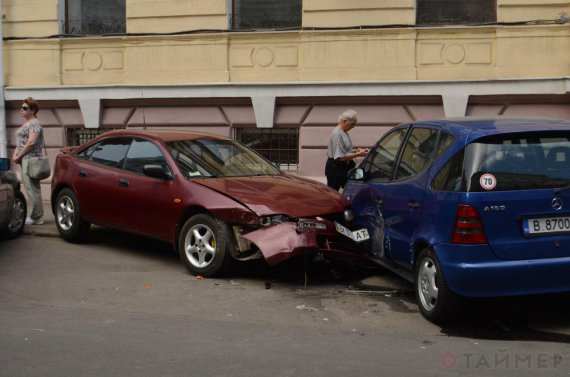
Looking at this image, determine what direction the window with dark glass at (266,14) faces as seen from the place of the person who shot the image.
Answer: facing the viewer

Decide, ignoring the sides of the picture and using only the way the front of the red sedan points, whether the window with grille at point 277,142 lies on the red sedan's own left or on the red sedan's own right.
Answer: on the red sedan's own left

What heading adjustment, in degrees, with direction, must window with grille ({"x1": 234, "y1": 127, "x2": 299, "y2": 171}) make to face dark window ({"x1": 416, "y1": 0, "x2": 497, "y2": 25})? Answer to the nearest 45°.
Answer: approximately 90° to its left

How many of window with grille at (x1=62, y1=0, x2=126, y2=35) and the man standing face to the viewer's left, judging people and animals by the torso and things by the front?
0

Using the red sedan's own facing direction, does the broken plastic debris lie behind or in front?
in front

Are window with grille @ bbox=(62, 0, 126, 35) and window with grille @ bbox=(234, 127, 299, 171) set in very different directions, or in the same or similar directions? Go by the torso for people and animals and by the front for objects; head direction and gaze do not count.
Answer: same or similar directions

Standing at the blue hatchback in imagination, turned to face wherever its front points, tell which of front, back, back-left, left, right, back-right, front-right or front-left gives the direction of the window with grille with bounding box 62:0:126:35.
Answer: front

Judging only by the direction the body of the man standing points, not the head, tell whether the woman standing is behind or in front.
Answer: behind

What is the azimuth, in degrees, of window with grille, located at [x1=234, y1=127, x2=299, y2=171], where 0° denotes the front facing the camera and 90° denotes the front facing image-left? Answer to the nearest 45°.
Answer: approximately 0°

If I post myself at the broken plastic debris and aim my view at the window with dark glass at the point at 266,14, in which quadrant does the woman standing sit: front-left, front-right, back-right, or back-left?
front-left

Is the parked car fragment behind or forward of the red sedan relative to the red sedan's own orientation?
behind

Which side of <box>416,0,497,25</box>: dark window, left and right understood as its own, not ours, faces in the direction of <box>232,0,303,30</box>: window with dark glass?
right

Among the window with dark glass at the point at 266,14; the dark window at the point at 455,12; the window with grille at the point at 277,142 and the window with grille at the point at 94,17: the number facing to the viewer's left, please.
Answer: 0

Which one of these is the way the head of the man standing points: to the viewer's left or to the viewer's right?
to the viewer's right

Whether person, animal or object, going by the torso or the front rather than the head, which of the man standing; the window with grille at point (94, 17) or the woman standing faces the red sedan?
the window with grille

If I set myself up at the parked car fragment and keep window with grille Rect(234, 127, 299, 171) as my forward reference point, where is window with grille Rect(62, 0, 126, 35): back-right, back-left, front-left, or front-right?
front-left

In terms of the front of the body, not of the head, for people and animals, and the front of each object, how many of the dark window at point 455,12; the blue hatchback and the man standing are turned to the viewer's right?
1

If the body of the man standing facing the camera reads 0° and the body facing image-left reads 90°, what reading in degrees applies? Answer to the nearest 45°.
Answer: approximately 270°
